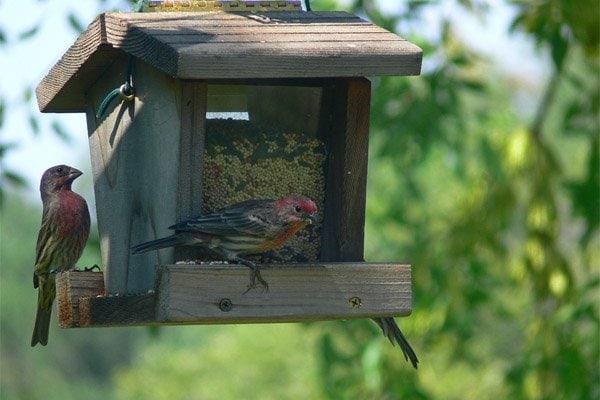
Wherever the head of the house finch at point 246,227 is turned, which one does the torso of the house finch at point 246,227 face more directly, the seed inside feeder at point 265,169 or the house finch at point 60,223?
the seed inside feeder

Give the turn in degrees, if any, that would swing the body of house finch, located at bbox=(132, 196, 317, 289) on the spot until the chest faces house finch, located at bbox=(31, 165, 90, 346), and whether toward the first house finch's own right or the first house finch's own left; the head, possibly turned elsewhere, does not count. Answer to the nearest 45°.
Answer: approximately 135° to the first house finch's own left

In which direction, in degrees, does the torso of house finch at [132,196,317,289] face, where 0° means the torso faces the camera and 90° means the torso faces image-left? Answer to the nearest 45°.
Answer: approximately 270°
